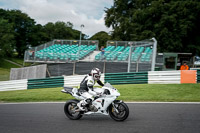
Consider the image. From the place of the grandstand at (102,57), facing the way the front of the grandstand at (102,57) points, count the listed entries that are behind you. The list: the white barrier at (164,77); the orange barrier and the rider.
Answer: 0

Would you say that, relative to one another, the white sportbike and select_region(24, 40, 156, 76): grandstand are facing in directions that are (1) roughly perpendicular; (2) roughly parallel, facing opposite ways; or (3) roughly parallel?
roughly perpendicular

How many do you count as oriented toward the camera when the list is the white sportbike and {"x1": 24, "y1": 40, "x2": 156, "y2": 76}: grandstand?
1

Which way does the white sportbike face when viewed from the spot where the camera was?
facing to the right of the viewer

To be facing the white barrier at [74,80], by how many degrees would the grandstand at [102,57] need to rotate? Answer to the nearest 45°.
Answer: approximately 45° to its right

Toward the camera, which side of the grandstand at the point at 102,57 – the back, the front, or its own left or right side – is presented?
front

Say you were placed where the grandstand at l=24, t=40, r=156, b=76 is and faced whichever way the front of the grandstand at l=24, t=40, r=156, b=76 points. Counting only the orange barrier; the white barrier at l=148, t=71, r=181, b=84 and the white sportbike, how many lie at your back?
0

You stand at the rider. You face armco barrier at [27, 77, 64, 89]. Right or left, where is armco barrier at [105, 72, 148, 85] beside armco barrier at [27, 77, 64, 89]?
right

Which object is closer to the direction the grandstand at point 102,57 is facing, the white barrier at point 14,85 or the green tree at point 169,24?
the white barrier

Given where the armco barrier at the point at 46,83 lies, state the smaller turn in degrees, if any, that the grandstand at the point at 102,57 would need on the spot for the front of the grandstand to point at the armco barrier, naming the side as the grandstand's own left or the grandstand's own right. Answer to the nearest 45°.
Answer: approximately 45° to the grandstand's own right

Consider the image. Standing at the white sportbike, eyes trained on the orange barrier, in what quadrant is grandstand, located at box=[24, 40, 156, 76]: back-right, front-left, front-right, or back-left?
front-left

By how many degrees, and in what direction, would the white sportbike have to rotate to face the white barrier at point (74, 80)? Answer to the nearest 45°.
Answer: approximately 90° to its left

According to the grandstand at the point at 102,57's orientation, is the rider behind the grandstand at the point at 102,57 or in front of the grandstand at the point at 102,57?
in front

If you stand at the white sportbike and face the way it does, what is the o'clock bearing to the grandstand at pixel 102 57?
The grandstand is roughly at 9 o'clock from the white sportbike.
